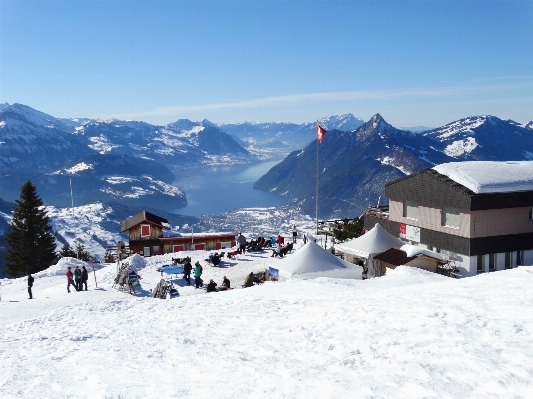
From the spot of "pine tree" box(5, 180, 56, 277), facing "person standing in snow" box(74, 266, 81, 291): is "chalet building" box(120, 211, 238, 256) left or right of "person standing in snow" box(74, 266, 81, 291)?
left

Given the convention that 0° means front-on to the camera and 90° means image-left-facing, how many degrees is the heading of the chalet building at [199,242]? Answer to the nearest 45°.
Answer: approximately 0°

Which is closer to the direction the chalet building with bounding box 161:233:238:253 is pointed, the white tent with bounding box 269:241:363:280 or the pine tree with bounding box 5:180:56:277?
the white tent

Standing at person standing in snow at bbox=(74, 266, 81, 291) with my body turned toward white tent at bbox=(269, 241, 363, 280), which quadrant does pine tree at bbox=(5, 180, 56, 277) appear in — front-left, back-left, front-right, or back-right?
back-left

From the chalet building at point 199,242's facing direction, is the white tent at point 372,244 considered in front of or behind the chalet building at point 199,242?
in front

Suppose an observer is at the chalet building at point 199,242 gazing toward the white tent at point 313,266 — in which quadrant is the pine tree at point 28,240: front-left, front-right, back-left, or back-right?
back-right

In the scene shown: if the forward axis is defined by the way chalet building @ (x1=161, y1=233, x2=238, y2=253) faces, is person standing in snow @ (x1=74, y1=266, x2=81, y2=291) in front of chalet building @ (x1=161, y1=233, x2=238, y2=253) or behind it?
in front

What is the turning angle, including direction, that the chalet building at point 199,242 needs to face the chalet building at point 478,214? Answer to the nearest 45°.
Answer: approximately 45° to its left

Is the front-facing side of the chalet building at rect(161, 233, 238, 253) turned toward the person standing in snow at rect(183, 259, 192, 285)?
yes
